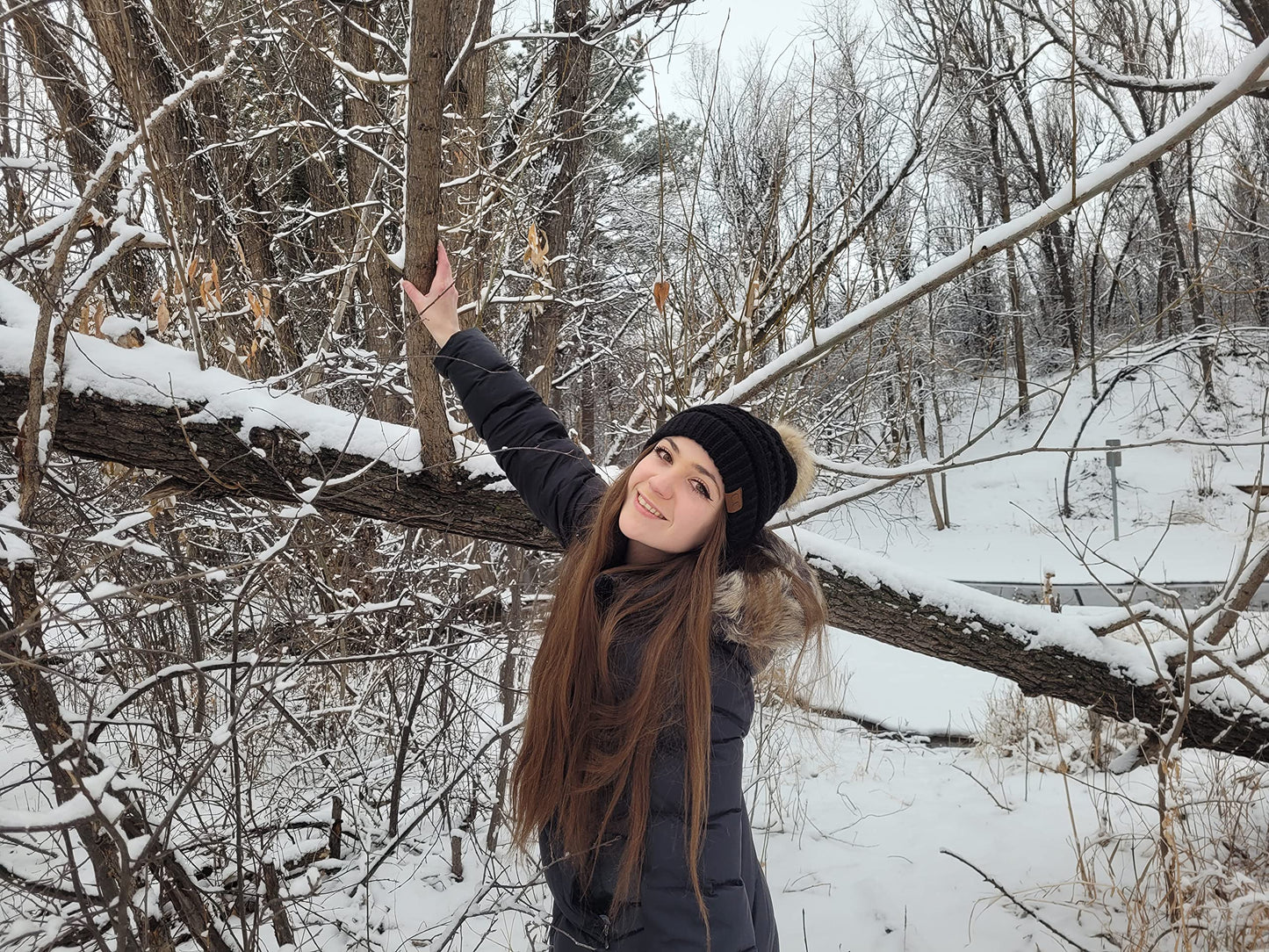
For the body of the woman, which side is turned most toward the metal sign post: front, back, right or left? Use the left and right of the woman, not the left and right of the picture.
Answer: back

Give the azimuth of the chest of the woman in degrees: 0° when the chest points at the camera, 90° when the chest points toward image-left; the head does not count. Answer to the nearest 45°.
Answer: approximately 45°

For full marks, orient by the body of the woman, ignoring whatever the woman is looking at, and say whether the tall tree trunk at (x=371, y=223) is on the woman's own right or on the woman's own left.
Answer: on the woman's own right
